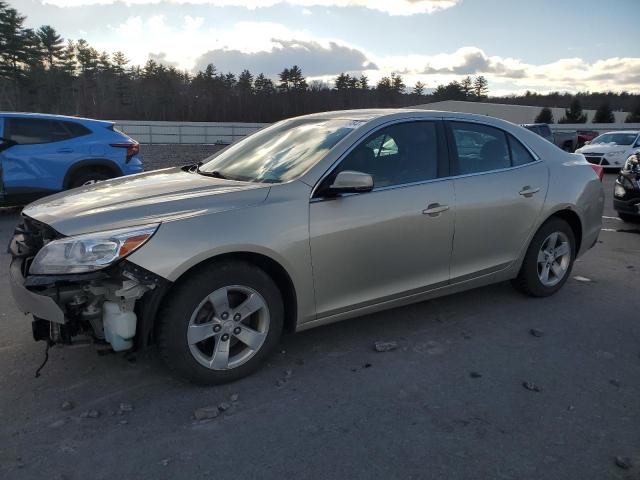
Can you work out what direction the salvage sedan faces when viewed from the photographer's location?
facing the viewer and to the left of the viewer

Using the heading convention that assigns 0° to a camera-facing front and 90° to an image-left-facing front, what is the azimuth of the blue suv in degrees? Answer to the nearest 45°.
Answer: approximately 90°

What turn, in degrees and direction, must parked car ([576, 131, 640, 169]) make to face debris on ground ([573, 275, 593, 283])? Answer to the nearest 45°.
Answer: approximately 45° to its left

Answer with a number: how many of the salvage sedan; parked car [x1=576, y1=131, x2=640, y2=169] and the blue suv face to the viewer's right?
0

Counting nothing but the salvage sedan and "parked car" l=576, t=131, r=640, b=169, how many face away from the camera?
0

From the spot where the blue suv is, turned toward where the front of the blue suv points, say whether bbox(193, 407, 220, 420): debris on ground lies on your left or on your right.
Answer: on your left

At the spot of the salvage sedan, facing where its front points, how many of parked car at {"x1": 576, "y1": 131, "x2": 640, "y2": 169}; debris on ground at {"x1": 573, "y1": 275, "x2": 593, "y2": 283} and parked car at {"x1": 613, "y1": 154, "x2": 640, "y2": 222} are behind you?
3

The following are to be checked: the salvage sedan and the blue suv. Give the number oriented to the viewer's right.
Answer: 0
